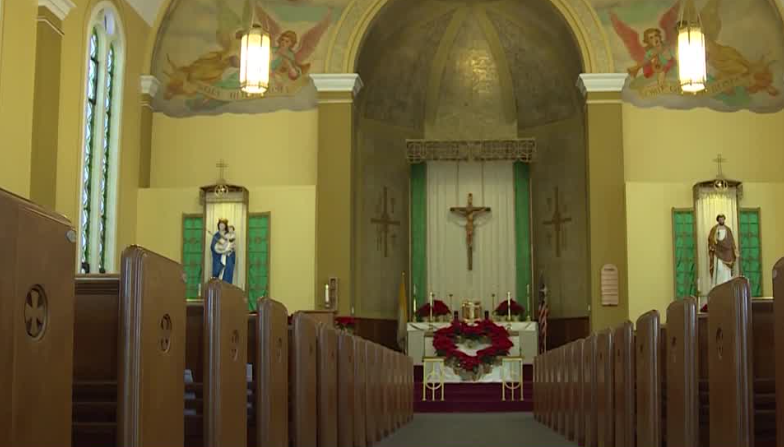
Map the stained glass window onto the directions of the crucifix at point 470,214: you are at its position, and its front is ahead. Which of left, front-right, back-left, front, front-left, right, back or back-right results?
front-right

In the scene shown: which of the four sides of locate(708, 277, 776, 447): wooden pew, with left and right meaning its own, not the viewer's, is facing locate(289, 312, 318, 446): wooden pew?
left

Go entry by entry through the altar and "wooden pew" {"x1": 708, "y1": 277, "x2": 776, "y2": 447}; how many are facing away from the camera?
1

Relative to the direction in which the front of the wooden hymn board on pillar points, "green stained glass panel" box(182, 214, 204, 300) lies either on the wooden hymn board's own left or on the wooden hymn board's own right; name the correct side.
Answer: on the wooden hymn board's own right

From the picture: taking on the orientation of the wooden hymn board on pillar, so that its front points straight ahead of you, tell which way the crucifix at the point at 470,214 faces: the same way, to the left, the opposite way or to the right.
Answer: the same way

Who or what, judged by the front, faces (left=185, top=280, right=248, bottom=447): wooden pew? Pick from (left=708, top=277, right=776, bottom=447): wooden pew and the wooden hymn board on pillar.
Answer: the wooden hymn board on pillar

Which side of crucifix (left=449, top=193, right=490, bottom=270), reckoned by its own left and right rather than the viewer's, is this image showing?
front

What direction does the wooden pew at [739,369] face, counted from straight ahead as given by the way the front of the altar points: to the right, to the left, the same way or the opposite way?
the opposite way

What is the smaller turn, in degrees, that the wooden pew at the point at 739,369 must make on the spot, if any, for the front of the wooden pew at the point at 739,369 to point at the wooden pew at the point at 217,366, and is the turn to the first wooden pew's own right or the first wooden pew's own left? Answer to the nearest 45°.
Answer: approximately 90° to the first wooden pew's own left

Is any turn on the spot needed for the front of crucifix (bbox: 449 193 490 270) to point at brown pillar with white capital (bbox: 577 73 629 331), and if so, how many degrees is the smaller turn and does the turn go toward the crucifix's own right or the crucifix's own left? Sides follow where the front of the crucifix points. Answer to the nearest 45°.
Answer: approximately 45° to the crucifix's own left

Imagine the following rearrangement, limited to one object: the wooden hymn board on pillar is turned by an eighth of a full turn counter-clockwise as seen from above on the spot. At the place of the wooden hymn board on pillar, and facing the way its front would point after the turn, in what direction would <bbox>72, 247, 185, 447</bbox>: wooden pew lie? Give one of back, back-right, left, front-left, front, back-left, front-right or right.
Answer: front-right

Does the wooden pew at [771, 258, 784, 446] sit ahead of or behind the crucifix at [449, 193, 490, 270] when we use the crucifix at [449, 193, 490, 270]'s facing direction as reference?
ahead

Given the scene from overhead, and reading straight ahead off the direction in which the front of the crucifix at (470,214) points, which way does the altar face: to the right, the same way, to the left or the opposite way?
the same way

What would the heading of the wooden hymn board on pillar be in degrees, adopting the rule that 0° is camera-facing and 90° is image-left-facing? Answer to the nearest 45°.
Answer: approximately 0°

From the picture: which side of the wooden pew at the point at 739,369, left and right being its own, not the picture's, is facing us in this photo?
back

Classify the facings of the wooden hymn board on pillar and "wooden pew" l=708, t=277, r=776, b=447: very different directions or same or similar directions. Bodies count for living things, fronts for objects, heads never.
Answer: very different directions

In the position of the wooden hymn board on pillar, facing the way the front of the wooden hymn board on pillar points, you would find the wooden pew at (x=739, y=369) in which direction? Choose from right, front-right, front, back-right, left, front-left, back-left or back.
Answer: front

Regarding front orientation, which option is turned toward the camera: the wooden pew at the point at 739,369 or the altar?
the altar

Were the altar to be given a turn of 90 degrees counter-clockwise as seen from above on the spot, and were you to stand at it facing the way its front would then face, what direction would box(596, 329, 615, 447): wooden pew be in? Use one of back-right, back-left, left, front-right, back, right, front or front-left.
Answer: right

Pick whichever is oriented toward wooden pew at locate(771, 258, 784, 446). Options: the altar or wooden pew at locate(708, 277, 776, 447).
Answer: the altar

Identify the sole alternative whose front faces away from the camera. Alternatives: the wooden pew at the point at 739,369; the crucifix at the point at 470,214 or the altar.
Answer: the wooden pew

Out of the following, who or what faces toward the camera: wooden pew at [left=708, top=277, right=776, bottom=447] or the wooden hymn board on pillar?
the wooden hymn board on pillar
